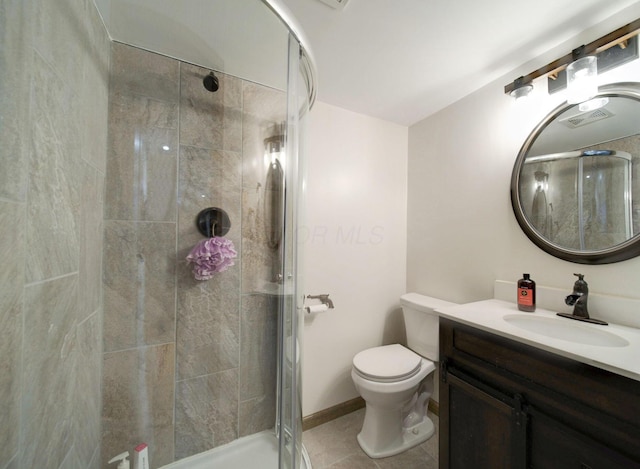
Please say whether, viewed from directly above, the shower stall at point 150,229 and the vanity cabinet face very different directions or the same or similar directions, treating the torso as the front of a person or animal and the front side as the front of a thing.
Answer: very different directions

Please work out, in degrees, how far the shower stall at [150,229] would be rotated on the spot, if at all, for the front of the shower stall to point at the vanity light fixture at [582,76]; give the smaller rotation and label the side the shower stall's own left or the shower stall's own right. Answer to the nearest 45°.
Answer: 0° — it already faces it

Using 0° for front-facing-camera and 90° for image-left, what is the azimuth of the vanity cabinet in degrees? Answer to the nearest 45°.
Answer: approximately 45°

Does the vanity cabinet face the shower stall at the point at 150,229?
yes

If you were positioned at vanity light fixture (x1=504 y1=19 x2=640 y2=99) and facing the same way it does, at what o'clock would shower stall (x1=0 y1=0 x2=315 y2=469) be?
The shower stall is roughly at 12 o'clock from the vanity light fixture.

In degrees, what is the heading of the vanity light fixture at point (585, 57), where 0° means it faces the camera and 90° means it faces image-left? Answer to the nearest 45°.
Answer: approximately 45°

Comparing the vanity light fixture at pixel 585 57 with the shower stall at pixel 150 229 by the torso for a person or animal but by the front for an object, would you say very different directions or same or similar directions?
very different directions
